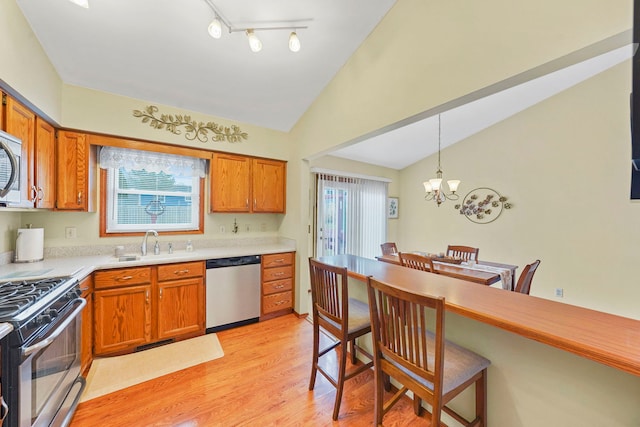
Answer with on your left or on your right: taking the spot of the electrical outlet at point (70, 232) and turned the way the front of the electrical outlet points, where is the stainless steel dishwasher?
on your left

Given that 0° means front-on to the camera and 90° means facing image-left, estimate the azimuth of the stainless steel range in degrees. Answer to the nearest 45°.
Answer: approximately 315°

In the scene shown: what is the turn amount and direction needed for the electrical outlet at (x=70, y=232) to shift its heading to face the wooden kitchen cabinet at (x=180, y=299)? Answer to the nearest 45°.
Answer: approximately 45° to its left

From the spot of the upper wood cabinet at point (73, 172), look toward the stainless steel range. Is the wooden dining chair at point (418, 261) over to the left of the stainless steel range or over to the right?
left

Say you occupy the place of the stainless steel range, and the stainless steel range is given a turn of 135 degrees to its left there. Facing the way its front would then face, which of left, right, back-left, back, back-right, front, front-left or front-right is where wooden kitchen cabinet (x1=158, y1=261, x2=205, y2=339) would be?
front-right

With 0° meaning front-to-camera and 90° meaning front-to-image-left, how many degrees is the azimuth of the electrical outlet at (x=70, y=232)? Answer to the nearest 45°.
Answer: approximately 0°

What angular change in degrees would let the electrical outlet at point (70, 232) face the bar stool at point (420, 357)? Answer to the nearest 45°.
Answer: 0° — it already faces it
